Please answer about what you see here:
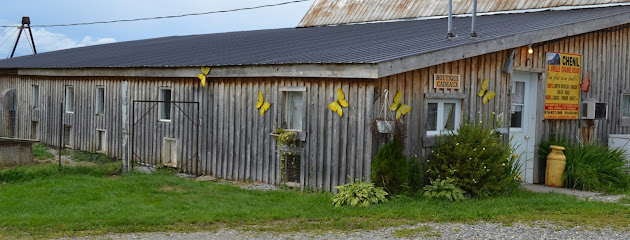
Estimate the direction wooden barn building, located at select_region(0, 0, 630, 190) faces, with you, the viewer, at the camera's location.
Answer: facing the viewer and to the right of the viewer

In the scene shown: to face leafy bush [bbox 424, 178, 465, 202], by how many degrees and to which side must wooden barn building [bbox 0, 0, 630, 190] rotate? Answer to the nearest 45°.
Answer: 0° — it already faces it
